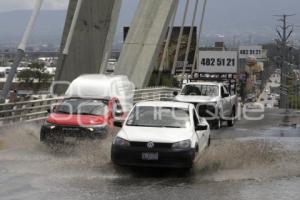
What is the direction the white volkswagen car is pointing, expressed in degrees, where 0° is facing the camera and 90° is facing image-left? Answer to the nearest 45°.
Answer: approximately 0°

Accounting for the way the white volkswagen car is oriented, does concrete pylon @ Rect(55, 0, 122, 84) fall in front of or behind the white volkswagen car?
behind

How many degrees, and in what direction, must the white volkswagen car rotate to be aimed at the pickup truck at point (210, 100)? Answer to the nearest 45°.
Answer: approximately 180°

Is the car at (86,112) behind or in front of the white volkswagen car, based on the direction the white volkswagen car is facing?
behind

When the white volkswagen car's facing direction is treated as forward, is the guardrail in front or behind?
behind

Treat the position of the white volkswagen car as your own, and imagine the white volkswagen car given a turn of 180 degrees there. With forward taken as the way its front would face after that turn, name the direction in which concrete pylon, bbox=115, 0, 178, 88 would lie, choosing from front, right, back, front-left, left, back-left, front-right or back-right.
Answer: front
